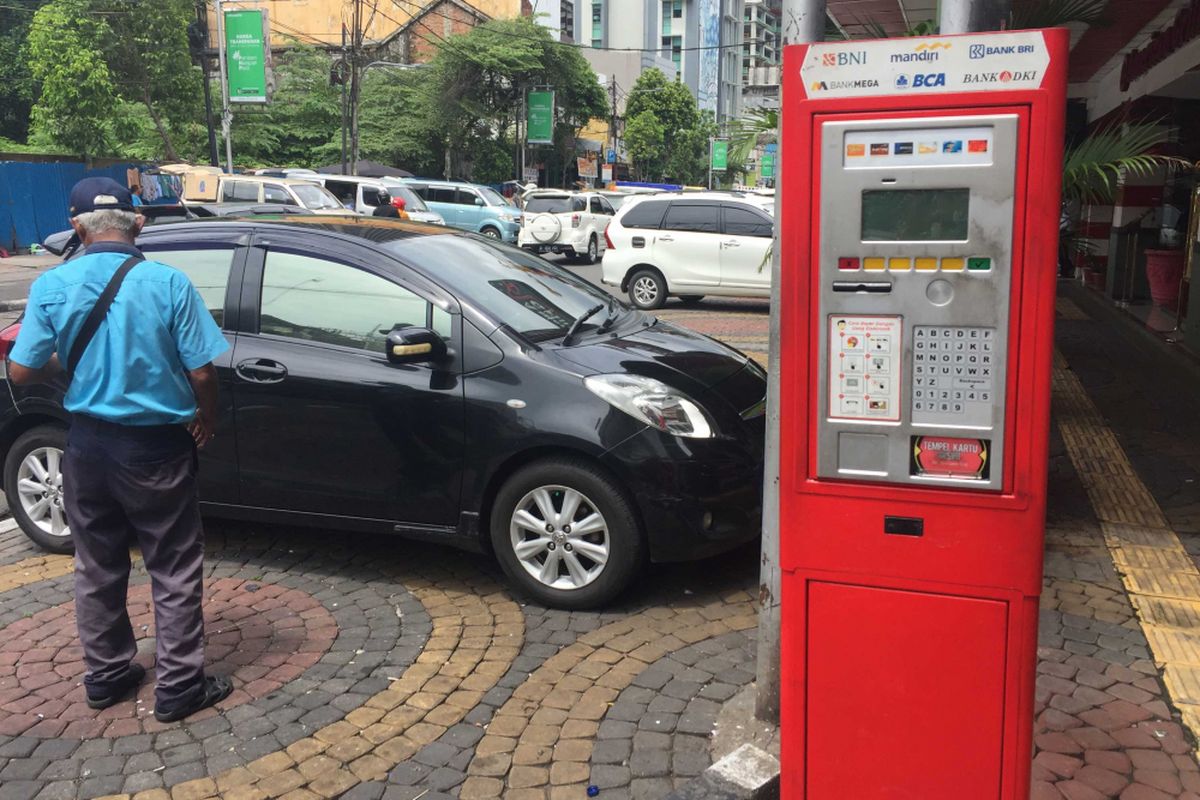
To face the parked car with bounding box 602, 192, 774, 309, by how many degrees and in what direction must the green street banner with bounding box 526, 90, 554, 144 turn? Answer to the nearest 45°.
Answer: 0° — it already faces it

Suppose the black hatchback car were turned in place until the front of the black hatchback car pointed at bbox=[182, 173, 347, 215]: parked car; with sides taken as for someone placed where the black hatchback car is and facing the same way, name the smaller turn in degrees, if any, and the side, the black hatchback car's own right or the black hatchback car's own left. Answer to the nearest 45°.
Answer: approximately 135° to the black hatchback car's own left

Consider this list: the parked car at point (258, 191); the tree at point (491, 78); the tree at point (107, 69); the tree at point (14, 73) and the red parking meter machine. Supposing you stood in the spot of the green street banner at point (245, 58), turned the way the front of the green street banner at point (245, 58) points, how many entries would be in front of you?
2

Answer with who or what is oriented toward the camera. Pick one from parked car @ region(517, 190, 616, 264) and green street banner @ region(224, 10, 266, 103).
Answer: the green street banner

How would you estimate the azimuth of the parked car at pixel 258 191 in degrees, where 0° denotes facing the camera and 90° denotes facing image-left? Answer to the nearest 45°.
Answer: approximately 315°

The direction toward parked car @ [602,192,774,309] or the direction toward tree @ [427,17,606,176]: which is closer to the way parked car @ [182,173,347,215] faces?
the parked car

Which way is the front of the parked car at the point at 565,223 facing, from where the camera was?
facing away from the viewer and to the right of the viewer

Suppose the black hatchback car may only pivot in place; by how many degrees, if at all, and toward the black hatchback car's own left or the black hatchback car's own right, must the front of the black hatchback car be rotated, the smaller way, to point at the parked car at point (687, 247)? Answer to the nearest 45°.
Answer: approximately 135° to the black hatchback car's own left

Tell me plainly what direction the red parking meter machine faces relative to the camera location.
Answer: facing the viewer

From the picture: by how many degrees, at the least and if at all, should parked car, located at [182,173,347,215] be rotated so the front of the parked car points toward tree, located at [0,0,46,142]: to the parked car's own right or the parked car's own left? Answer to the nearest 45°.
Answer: approximately 135° to the parked car's own left

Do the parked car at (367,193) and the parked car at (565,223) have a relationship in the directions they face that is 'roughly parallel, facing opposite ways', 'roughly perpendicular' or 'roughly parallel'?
roughly perpendicular

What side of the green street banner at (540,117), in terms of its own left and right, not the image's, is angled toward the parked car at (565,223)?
front

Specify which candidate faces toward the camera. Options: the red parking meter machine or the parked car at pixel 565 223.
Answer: the red parking meter machine

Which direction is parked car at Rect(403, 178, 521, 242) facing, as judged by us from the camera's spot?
facing the viewer and to the right of the viewer

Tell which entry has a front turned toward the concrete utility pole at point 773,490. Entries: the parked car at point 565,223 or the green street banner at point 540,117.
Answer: the green street banner

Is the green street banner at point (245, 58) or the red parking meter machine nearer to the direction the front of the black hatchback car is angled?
the red parking meter machine

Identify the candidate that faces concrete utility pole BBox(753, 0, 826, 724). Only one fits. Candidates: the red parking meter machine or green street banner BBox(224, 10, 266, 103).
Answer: the green street banner
